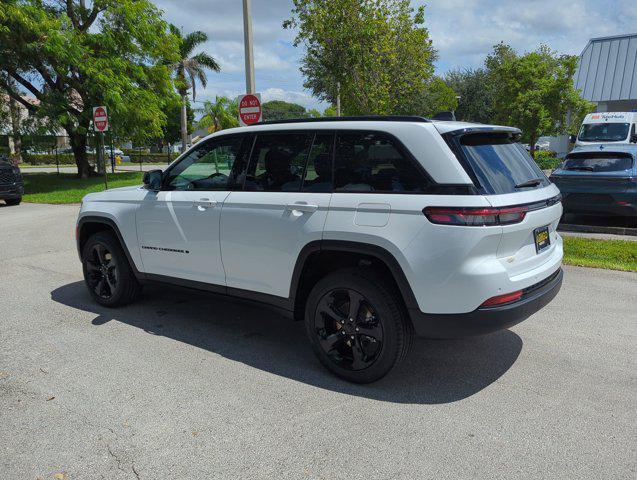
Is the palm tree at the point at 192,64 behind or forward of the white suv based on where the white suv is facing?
forward

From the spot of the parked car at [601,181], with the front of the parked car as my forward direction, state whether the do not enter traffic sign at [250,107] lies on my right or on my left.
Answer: on my left

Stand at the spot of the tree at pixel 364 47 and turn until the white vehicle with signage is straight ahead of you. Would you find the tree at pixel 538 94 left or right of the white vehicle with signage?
left

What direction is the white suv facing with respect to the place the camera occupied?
facing away from the viewer and to the left of the viewer

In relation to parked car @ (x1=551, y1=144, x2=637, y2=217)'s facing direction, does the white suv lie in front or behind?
behind

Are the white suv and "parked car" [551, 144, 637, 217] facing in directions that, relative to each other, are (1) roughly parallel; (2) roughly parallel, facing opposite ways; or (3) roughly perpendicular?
roughly perpendicular

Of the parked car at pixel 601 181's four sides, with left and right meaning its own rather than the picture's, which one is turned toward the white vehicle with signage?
front

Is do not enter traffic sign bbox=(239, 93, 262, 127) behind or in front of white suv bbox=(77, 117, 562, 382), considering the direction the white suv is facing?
in front

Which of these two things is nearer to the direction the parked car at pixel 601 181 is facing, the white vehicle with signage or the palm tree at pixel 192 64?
the white vehicle with signage

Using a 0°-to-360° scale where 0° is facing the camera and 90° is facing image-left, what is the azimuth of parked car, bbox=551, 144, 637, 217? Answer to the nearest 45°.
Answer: approximately 180°

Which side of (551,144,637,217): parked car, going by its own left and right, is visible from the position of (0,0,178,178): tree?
left

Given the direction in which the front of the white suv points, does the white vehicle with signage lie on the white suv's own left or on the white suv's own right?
on the white suv's own right

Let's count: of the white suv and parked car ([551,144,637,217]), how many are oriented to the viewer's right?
0

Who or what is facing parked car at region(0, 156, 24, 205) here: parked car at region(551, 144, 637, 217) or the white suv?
the white suv

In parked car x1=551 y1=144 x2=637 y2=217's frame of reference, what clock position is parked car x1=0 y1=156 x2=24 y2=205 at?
parked car x1=0 y1=156 x2=24 y2=205 is roughly at 9 o'clock from parked car x1=551 y1=144 x2=637 y2=217.

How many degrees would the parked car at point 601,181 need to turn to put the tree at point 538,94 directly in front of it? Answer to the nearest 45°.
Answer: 0° — it already faces it

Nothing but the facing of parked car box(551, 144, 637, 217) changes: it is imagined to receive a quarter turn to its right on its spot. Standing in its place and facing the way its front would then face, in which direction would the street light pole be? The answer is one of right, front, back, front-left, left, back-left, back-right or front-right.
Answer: back

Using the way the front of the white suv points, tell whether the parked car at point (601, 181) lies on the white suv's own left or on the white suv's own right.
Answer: on the white suv's own right

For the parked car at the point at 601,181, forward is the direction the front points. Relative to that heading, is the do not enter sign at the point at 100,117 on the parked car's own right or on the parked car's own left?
on the parked car's own left
